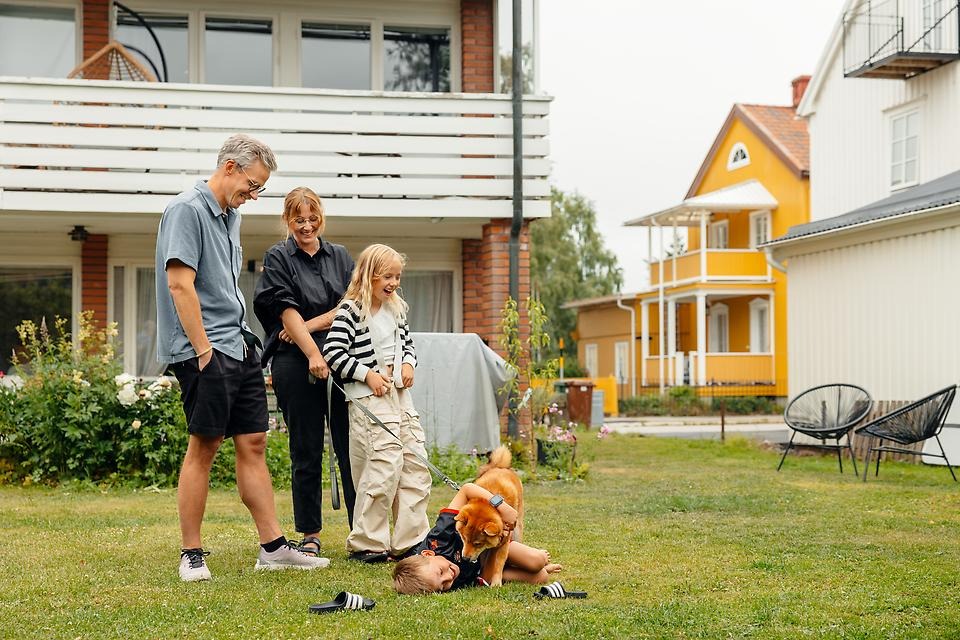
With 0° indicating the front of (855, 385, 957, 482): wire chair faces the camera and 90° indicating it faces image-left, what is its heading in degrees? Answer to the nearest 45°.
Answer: approximately 90°

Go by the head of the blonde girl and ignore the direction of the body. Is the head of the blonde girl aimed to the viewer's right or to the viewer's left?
to the viewer's right

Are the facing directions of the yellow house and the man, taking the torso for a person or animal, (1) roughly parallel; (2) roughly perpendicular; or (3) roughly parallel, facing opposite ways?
roughly perpendicular

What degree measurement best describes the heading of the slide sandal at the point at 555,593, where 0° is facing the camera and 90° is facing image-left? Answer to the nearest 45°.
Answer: approximately 90°

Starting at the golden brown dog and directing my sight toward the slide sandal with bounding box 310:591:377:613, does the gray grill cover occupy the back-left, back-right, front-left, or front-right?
back-right

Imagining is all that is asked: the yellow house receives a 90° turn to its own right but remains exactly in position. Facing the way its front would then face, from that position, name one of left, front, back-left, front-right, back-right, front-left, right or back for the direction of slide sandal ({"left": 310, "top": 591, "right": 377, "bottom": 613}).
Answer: back-left

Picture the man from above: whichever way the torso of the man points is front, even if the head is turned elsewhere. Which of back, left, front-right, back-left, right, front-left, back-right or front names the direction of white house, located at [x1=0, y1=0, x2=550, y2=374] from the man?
back-left

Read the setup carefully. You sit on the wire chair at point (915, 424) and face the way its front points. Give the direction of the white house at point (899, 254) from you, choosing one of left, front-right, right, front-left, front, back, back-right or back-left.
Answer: right

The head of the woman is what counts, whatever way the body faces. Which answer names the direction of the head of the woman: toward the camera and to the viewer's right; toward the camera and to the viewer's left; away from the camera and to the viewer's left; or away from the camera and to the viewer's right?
toward the camera and to the viewer's right

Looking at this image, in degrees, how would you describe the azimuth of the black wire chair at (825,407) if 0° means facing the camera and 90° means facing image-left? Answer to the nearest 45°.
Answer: approximately 45°
